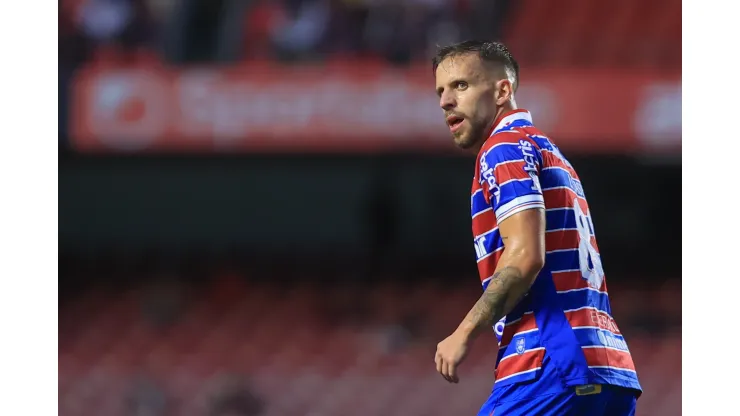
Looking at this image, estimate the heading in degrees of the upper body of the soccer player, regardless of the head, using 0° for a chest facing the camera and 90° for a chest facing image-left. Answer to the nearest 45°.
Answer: approximately 90°
